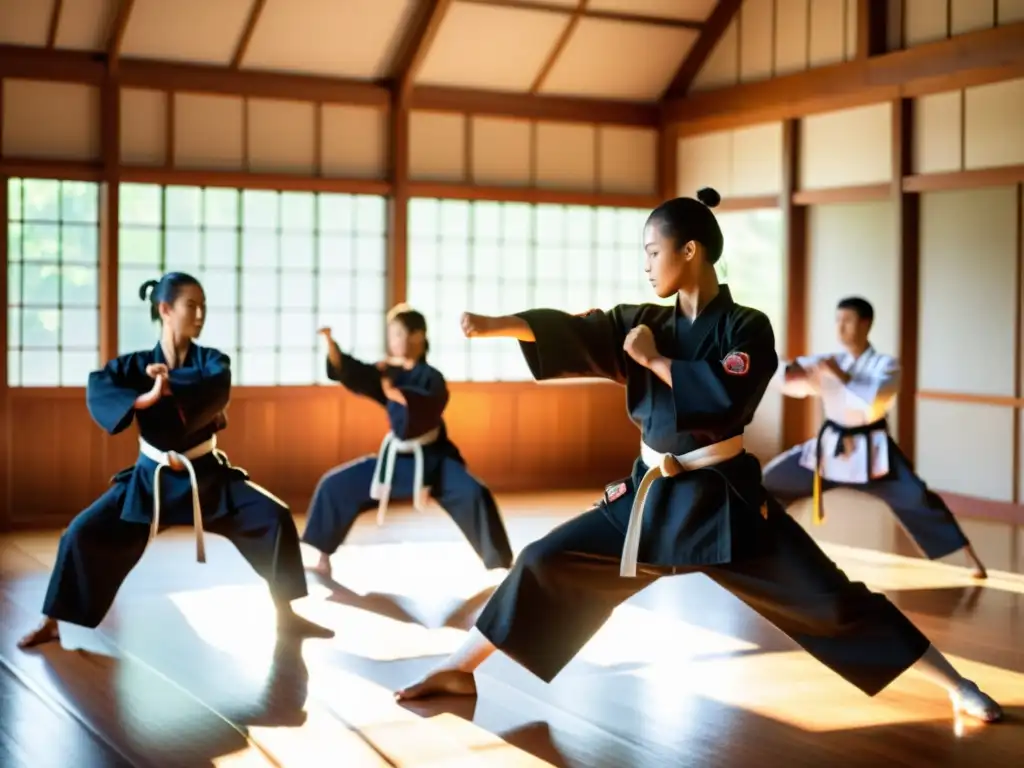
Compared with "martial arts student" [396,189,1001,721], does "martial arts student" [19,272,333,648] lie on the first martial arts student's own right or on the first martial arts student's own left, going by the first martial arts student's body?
on the first martial arts student's own right

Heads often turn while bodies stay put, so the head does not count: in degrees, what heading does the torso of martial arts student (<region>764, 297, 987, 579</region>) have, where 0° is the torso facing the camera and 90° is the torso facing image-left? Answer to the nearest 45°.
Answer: approximately 45°

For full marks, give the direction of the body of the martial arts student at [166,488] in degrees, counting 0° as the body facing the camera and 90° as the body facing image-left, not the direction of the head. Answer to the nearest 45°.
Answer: approximately 0°

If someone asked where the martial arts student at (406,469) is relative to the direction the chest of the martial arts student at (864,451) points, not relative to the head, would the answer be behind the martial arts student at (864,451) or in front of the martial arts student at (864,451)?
in front

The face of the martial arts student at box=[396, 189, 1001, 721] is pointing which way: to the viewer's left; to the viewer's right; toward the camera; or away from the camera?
to the viewer's left

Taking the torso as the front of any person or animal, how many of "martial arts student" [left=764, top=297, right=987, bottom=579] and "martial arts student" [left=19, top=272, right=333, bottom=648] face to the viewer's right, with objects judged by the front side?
0

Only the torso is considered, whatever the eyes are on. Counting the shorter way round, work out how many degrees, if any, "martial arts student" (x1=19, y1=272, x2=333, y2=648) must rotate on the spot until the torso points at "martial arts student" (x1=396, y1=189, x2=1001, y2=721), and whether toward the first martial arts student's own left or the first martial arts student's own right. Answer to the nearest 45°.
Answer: approximately 45° to the first martial arts student's own left

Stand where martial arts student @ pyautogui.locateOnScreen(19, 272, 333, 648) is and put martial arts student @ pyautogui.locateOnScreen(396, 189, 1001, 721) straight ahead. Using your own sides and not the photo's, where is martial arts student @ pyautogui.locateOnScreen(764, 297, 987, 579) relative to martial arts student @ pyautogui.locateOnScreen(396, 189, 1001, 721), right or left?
left

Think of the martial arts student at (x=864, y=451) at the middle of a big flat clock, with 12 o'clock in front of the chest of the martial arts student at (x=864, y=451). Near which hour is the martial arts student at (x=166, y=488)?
the martial arts student at (x=166, y=488) is roughly at 12 o'clock from the martial arts student at (x=864, y=451).

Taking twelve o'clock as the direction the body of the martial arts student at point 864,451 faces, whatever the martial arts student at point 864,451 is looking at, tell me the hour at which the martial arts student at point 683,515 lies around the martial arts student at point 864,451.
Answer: the martial arts student at point 683,515 is roughly at 11 o'clock from the martial arts student at point 864,451.
